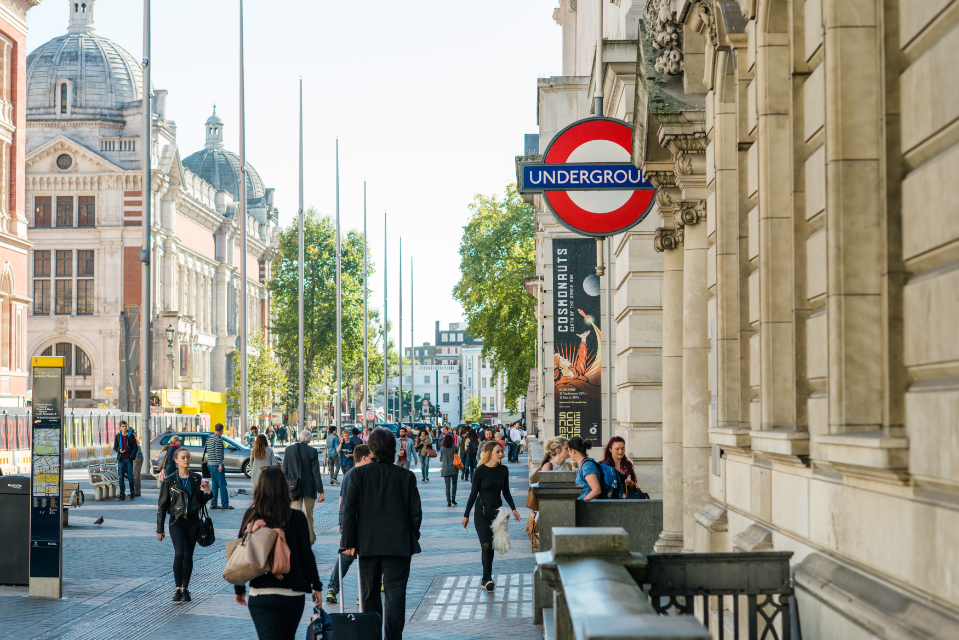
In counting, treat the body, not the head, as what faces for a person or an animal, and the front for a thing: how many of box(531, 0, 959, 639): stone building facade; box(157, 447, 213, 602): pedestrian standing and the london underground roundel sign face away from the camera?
0

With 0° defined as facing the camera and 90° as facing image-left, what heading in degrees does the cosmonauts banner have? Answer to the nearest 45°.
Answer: approximately 0°

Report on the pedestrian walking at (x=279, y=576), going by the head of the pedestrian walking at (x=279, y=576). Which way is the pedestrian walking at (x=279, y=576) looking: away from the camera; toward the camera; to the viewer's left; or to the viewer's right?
away from the camera

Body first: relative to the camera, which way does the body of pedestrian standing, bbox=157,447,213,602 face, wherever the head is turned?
toward the camera

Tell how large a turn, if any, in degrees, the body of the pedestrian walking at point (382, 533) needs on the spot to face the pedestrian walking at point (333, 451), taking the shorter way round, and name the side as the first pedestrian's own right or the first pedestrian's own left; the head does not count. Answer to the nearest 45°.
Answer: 0° — they already face them

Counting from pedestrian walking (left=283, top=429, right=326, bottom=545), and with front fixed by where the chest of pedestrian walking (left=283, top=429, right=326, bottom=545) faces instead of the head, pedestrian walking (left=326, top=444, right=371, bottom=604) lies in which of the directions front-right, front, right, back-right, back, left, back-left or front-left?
back

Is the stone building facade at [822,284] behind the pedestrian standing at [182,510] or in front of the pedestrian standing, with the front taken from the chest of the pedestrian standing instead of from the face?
in front

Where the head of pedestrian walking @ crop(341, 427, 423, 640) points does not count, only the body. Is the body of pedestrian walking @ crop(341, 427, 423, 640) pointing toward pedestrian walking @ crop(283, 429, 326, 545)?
yes

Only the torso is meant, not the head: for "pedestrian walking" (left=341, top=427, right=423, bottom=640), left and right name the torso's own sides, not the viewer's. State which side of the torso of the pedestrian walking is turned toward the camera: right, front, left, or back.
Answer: back

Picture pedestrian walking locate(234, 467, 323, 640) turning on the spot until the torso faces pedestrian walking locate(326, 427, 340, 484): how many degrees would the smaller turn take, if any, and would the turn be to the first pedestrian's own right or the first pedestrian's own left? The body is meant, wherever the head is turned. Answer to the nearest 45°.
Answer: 0° — they already face them

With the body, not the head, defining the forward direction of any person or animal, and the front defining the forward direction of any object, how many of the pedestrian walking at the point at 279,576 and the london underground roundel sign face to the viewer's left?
0

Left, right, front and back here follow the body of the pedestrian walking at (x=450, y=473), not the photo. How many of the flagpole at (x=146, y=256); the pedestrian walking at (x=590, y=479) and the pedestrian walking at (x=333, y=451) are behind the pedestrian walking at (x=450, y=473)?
1

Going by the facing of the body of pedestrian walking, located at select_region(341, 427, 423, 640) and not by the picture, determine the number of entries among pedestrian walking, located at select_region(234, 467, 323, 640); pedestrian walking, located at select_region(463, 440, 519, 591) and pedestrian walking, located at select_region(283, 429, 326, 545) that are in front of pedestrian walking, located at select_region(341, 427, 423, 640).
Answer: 2

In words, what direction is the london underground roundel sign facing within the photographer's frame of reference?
facing the viewer

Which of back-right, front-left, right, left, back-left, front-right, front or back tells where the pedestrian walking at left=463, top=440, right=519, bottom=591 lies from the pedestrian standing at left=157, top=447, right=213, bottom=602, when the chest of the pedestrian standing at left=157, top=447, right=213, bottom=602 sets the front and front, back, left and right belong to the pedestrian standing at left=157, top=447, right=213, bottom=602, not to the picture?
left

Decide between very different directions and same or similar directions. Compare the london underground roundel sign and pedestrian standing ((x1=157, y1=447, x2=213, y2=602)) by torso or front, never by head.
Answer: same or similar directions

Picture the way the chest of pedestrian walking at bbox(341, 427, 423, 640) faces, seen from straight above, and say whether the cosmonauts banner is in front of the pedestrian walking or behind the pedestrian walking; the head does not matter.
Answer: in front

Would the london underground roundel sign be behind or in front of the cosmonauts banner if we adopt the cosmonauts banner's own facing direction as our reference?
in front

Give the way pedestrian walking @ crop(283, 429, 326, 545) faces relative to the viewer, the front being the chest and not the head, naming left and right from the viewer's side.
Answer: facing away from the viewer
